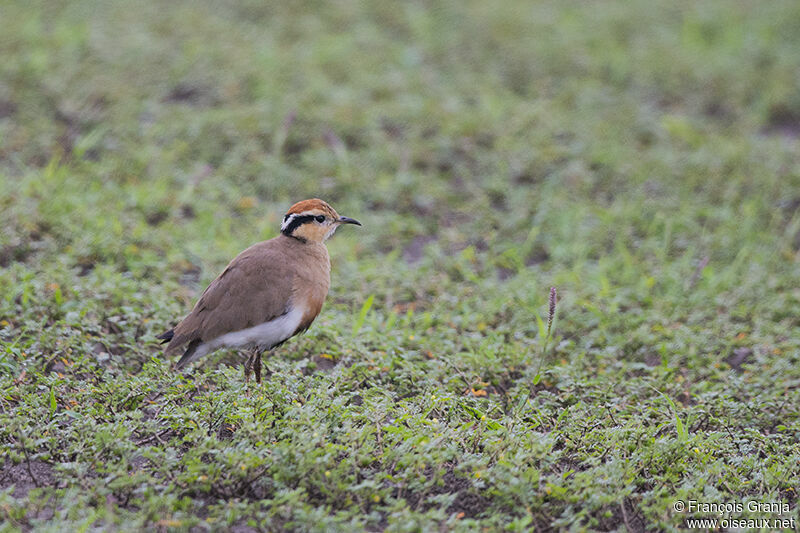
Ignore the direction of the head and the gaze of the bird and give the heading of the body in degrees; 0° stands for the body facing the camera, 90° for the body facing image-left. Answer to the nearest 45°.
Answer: approximately 270°
